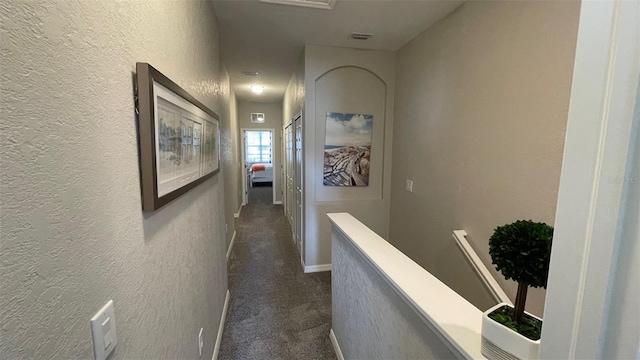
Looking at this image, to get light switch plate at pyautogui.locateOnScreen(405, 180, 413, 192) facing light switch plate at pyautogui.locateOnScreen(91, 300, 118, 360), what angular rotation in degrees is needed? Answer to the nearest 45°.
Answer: approximately 45° to its left

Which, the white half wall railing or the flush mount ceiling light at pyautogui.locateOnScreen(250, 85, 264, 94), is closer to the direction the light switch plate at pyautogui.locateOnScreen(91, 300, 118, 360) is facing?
the white half wall railing

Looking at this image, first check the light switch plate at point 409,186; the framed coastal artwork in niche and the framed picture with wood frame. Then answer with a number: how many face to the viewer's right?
1

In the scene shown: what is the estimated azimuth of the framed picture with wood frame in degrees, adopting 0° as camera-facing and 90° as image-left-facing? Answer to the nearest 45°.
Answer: approximately 270°

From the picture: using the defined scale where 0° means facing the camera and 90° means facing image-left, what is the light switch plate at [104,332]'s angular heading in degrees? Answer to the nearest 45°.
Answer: approximately 315°

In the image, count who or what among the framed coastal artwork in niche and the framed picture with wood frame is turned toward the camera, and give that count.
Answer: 1

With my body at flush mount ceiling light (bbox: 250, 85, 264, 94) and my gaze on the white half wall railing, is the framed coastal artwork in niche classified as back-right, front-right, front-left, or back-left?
front-left

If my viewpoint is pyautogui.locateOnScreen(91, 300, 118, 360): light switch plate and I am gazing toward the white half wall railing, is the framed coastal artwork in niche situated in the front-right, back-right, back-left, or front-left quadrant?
front-left

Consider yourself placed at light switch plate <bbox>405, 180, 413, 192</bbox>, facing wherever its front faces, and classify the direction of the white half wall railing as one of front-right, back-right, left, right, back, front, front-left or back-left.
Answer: front-left

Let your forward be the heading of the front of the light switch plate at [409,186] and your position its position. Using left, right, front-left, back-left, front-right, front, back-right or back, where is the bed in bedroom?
right

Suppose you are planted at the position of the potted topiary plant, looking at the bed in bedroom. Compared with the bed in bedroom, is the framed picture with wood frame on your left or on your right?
left

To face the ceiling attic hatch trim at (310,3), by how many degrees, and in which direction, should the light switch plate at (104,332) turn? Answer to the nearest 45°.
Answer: approximately 90° to its left

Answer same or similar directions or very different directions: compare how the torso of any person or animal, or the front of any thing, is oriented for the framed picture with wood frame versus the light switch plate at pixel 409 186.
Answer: very different directions

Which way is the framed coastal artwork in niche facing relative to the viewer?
toward the camera

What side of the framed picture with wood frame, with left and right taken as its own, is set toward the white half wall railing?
front

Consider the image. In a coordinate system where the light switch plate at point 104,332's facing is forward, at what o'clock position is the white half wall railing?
The white half wall railing is roughly at 11 o'clock from the light switch plate.

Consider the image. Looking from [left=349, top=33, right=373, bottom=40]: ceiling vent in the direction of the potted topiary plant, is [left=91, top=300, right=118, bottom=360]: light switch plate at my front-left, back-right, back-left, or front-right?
front-right

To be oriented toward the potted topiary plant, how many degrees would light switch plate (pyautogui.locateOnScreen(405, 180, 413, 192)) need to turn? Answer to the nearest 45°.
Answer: approximately 45° to its left
